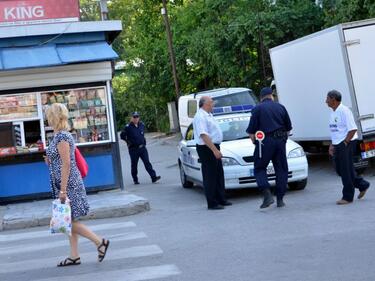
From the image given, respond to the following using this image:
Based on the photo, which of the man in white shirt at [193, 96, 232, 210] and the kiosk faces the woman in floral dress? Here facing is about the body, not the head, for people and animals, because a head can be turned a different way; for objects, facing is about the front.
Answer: the kiosk

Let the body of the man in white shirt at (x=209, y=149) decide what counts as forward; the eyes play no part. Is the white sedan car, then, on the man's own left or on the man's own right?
on the man's own left

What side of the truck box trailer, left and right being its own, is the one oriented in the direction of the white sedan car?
left

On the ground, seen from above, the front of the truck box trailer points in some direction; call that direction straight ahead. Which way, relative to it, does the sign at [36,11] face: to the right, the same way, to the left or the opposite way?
the opposite way

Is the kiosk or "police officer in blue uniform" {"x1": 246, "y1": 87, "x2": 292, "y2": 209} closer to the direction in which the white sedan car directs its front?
the police officer in blue uniform

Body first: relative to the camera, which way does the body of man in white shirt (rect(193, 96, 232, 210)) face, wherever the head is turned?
to the viewer's right

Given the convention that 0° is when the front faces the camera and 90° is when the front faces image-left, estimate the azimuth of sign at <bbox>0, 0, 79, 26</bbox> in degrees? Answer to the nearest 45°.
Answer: approximately 0°

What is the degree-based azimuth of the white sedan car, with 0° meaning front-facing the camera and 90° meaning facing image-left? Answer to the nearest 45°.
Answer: approximately 315°
